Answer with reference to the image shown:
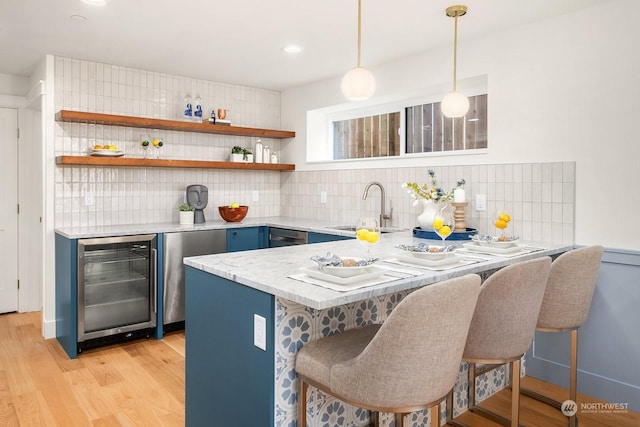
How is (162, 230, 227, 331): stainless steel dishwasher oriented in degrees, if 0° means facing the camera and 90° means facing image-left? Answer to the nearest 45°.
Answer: approximately 315°

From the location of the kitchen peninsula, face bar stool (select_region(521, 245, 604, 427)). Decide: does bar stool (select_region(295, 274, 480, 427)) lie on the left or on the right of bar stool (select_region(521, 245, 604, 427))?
right

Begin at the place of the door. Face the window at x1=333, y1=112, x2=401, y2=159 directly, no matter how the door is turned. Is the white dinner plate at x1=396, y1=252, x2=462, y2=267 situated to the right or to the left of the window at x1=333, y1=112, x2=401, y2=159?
right

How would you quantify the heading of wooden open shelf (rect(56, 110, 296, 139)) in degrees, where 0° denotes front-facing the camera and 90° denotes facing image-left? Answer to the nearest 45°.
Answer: approximately 315°

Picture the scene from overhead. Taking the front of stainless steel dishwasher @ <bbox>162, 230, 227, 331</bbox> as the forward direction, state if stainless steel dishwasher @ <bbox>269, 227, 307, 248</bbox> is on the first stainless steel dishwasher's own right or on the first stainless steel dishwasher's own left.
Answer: on the first stainless steel dishwasher's own left

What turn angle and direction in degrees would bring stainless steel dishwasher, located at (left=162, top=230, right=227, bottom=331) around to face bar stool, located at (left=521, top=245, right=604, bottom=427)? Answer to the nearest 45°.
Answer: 0° — it already faces it
